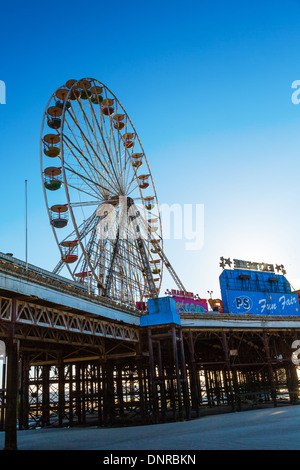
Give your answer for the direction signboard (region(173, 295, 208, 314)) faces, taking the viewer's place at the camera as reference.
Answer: facing the viewer
